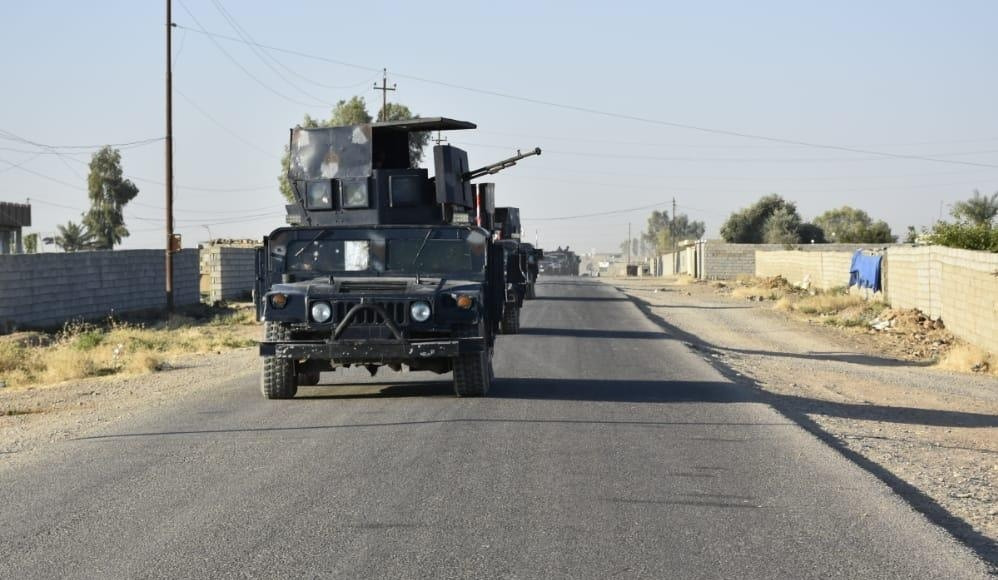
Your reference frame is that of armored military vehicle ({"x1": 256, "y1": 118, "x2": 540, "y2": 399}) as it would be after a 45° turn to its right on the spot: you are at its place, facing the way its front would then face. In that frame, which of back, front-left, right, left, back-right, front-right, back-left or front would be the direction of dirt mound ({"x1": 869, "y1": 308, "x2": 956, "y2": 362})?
back

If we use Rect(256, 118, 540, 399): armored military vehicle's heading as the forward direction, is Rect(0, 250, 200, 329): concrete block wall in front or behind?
behind

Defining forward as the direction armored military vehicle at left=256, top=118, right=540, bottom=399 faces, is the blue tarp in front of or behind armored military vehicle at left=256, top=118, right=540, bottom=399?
behind

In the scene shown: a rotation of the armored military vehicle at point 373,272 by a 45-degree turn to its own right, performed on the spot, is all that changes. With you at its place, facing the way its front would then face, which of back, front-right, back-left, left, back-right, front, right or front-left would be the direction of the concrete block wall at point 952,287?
back

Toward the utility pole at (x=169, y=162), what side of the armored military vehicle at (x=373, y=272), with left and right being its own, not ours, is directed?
back

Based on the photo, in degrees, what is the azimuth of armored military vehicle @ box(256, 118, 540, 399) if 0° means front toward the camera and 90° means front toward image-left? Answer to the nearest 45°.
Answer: approximately 0°

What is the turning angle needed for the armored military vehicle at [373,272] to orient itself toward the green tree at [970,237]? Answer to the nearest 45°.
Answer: approximately 135° to its left
